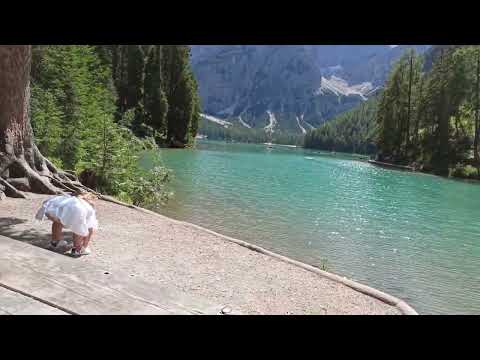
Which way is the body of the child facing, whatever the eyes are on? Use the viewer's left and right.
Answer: facing away from the viewer and to the right of the viewer
